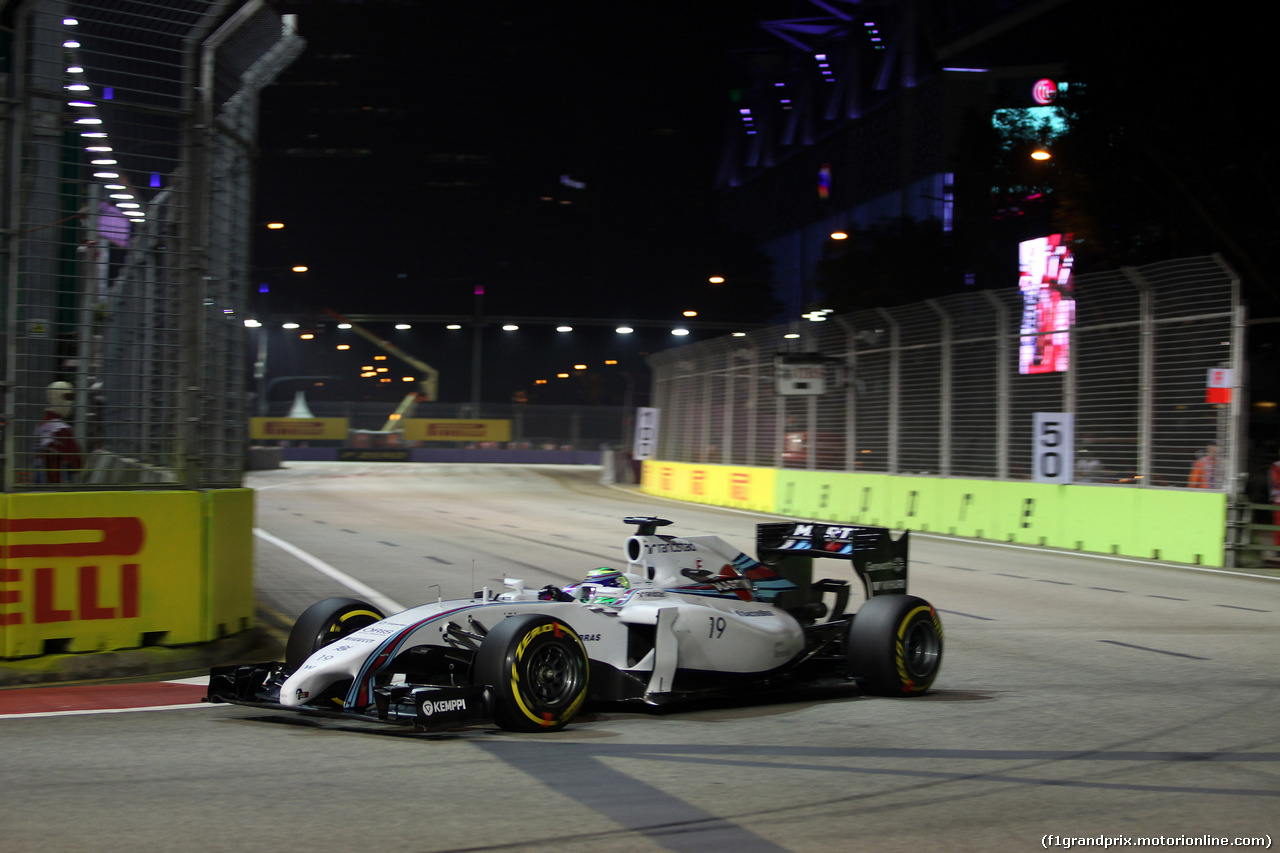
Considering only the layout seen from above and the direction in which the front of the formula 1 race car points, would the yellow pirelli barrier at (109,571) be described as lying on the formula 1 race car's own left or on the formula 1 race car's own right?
on the formula 1 race car's own right

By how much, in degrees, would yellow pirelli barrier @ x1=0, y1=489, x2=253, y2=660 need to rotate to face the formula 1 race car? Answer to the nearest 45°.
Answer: approximately 45° to its left

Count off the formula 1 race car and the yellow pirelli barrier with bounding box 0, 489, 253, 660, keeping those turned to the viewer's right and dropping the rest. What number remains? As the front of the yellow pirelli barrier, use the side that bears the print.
0

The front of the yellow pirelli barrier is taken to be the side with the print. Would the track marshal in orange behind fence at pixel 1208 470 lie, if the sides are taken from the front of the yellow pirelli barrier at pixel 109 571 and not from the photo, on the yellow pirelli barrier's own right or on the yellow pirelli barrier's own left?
on the yellow pirelli barrier's own left

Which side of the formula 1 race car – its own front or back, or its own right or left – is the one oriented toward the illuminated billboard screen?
back

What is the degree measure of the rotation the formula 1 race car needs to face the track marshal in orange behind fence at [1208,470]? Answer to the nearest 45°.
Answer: approximately 180°

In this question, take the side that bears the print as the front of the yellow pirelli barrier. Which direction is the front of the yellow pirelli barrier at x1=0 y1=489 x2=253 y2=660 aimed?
toward the camera

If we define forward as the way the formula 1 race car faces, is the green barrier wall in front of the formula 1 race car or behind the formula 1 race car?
behind

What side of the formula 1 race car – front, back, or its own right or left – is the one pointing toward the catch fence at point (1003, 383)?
back
